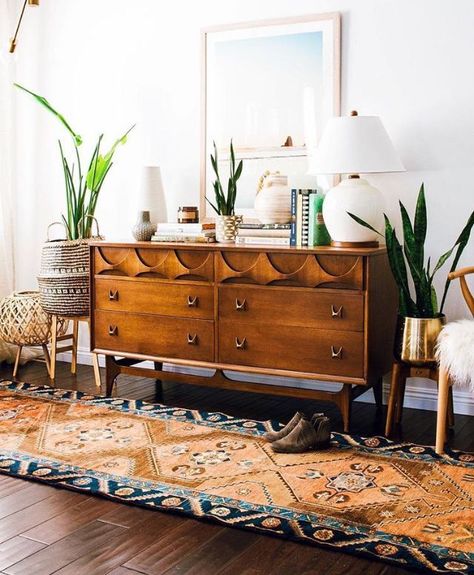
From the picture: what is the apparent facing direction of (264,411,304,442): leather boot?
to the viewer's left

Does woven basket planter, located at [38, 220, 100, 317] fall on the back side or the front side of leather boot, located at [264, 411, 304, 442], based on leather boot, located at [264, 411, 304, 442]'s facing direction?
on the front side

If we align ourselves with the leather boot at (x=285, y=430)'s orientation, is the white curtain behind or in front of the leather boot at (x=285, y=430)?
in front

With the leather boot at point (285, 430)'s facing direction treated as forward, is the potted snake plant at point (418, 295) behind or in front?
behind

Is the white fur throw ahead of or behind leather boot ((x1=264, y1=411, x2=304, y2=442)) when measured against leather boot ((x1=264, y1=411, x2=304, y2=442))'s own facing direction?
behind

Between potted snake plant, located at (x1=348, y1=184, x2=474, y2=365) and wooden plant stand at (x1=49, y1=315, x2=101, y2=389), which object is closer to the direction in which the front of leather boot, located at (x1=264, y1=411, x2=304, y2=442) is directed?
the wooden plant stand
